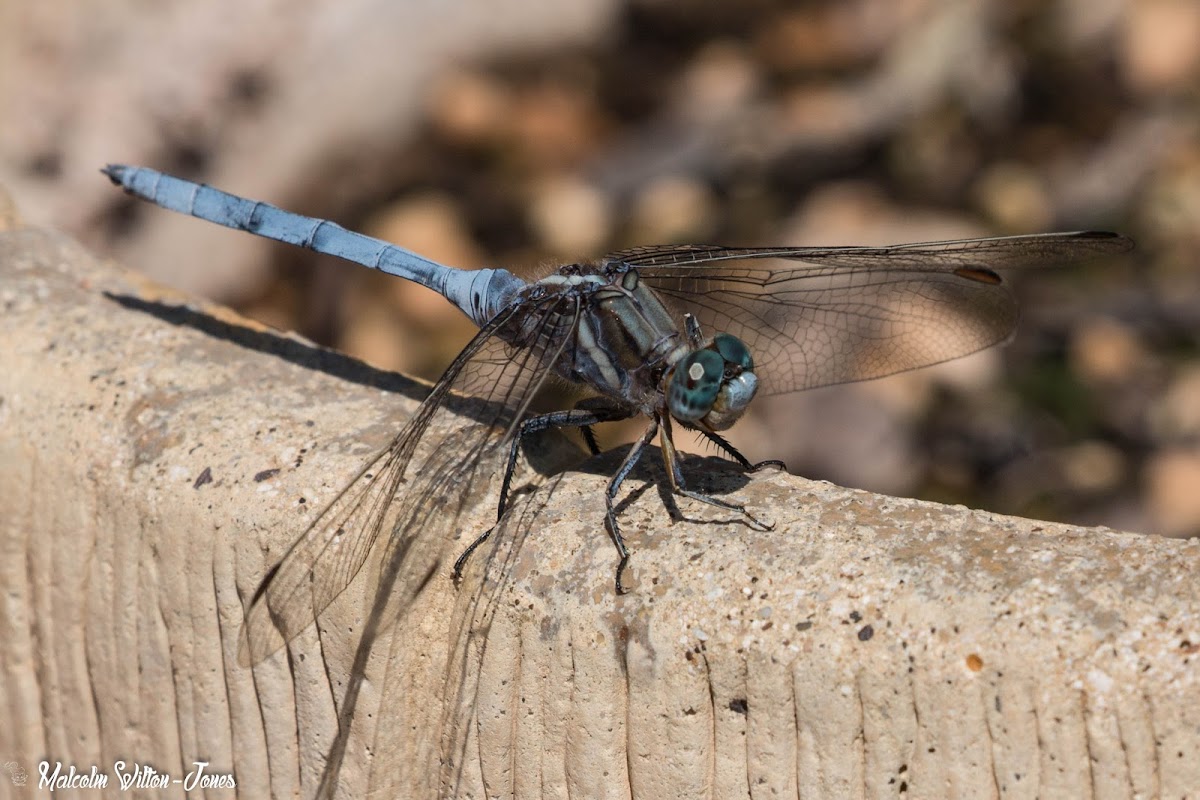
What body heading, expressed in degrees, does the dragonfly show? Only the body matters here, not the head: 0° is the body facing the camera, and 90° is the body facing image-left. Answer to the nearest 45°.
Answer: approximately 315°
